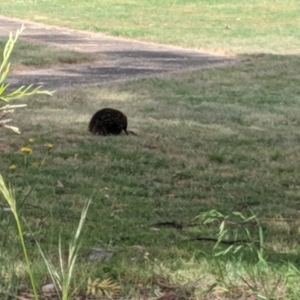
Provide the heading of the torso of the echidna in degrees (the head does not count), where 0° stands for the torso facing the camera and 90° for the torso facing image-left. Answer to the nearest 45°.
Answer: approximately 270°
